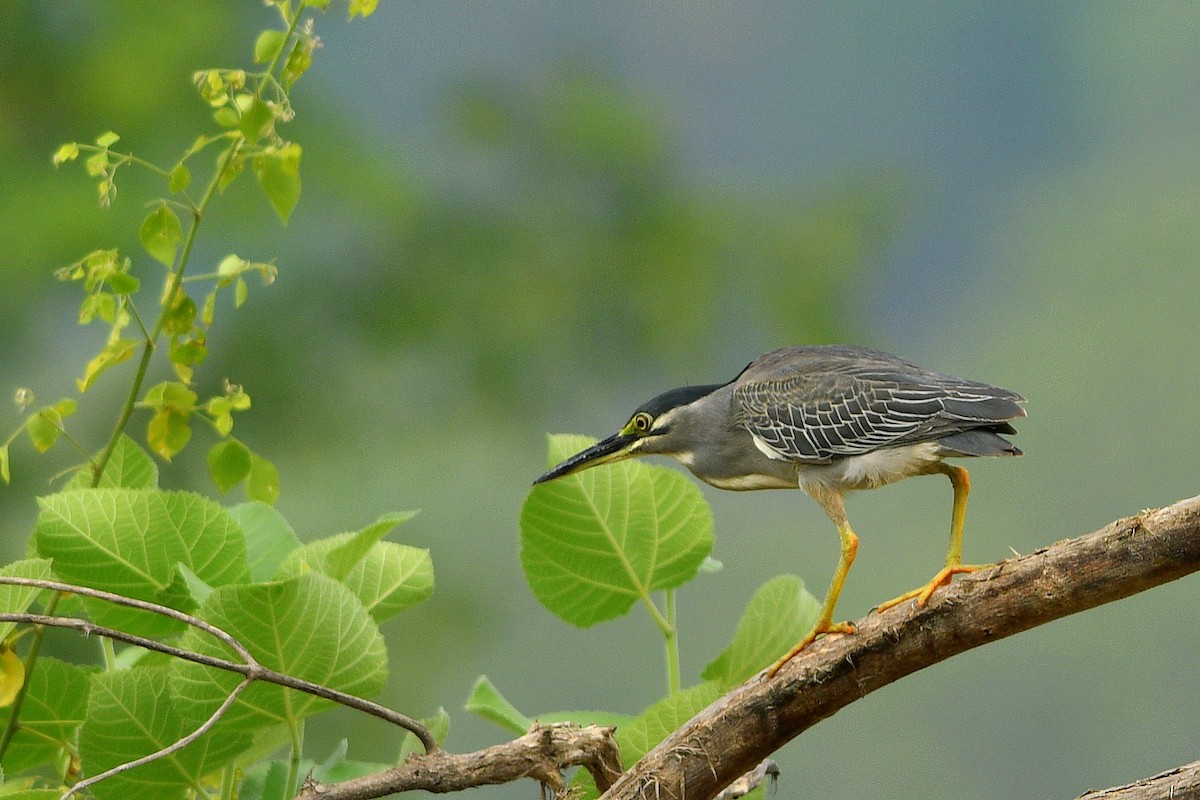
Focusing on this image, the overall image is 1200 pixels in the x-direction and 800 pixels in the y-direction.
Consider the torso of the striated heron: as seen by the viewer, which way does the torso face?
to the viewer's left
